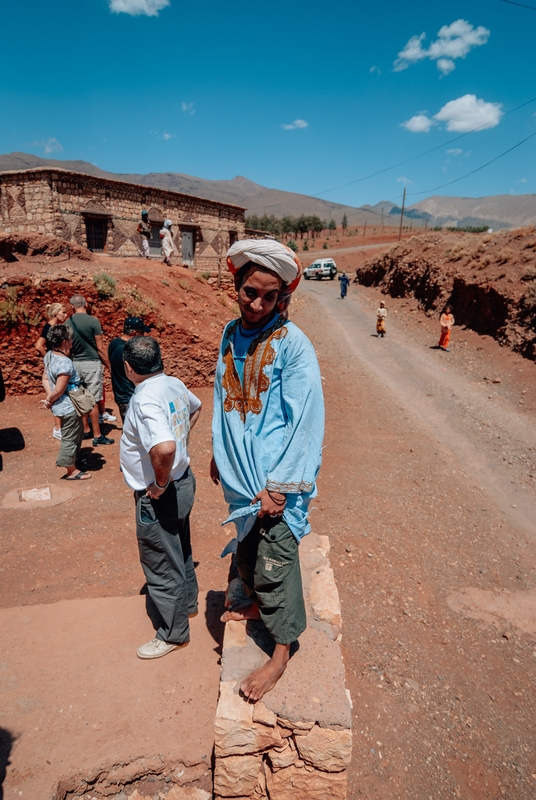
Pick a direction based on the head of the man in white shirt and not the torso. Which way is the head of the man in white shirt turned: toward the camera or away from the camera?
away from the camera

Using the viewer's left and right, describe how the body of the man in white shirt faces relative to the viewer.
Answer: facing away from the viewer and to the left of the viewer

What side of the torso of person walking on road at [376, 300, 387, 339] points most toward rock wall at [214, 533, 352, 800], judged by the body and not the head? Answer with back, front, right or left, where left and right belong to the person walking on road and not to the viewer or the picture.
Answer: front

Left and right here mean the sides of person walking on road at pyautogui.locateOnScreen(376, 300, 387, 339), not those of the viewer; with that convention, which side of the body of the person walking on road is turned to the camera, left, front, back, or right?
front

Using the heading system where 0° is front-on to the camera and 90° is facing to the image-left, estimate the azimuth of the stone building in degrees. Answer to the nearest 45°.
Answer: approximately 315°

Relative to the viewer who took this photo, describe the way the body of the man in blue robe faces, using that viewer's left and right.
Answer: facing the viewer and to the left of the viewer

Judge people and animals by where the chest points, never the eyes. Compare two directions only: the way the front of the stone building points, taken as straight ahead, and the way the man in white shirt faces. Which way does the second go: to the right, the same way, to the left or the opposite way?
the opposite way

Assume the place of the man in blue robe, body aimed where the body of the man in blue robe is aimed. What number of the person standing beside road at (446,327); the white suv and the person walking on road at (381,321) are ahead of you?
0

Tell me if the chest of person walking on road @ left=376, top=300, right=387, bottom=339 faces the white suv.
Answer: no

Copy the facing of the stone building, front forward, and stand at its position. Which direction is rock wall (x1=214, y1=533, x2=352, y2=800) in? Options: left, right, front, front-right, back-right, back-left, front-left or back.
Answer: front-right

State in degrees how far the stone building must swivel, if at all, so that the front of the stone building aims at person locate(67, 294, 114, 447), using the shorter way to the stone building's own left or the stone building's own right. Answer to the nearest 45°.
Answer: approximately 45° to the stone building's own right

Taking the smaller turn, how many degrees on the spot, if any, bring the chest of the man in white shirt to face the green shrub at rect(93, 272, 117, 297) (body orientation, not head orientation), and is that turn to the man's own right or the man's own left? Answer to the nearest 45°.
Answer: approximately 45° to the man's own right

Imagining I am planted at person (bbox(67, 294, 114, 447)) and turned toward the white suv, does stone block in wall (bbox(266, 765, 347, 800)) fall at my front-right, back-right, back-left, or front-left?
back-right

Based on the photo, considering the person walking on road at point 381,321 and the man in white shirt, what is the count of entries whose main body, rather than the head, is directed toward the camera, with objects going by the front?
1

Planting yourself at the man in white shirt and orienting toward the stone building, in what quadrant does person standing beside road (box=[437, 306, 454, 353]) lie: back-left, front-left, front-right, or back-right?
front-right
